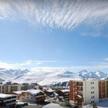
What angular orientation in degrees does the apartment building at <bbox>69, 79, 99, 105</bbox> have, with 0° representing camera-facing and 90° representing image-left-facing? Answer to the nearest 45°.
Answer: approximately 45°

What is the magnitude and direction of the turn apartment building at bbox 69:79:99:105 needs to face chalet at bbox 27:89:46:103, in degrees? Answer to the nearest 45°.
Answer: approximately 45° to its right

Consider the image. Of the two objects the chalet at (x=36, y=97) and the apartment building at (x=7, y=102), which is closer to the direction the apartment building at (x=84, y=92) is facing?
the apartment building

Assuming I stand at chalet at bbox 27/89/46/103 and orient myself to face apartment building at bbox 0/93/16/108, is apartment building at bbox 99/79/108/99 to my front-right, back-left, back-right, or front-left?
back-left

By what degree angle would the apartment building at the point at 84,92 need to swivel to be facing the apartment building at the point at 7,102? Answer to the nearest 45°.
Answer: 0° — it already faces it

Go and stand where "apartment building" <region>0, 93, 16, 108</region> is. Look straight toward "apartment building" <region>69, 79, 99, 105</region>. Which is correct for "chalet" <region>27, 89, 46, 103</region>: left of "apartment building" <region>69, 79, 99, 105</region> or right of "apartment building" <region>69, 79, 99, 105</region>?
left

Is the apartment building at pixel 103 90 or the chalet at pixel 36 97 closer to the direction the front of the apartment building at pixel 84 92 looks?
the chalet

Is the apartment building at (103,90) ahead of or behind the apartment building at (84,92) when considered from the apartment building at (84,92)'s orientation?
behind
